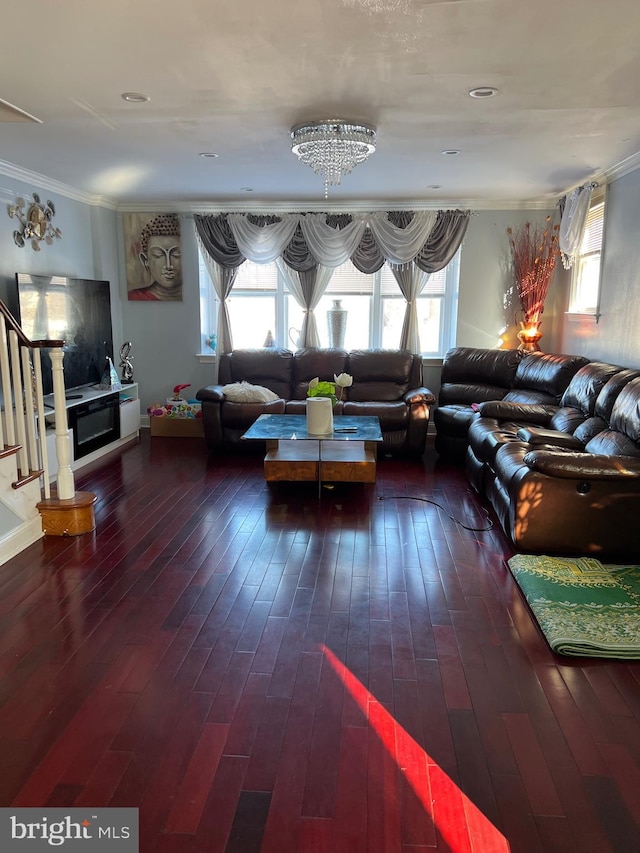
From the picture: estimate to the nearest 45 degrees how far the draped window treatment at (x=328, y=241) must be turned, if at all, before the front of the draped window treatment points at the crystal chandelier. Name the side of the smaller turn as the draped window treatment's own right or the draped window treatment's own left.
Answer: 0° — it already faces it

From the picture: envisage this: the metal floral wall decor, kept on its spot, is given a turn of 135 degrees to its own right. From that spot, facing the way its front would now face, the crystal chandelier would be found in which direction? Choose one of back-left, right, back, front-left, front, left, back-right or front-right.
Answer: back-left

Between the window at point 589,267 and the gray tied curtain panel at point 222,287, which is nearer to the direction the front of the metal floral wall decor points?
the window

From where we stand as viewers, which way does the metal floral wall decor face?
facing the viewer and to the right of the viewer

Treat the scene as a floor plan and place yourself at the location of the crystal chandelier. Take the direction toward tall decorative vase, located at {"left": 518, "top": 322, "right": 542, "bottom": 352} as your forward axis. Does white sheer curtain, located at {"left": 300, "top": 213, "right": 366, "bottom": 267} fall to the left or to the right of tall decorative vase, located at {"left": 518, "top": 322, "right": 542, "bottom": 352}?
left

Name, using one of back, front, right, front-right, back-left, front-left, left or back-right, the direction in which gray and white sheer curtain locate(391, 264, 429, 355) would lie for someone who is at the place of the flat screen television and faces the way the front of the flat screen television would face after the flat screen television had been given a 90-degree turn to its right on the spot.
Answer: back-left

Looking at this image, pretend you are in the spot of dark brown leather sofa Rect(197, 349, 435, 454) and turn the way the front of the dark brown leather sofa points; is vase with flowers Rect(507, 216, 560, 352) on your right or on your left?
on your left

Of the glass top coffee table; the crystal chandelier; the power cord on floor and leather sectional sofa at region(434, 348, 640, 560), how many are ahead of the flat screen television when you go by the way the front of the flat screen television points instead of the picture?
4

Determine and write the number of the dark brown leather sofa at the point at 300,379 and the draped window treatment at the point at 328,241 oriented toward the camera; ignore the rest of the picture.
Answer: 2

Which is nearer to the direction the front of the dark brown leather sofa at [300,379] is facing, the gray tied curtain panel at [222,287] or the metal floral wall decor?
the metal floral wall decor

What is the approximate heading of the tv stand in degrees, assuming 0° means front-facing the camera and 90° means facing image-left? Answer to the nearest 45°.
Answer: approximately 315°

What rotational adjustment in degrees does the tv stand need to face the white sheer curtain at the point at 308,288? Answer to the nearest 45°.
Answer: approximately 45° to its left

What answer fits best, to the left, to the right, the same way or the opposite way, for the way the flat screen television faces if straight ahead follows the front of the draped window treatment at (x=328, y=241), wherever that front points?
to the left

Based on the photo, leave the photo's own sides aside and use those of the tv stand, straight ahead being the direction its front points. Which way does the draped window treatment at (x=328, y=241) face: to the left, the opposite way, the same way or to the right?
to the right

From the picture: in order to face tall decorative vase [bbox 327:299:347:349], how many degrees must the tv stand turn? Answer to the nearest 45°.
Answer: approximately 45° to its left

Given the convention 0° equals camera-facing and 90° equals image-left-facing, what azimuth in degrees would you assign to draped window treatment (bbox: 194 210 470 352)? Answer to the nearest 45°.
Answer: approximately 0°
